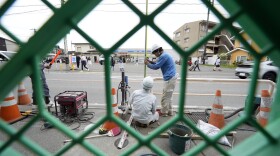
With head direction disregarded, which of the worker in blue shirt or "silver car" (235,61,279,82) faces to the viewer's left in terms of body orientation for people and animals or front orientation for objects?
the worker in blue shirt

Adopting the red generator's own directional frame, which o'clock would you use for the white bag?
The white bag is roughly at 9 o'clock from the red generator.

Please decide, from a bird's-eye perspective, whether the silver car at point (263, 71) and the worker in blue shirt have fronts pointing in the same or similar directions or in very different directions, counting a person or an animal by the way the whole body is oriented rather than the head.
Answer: very different directions

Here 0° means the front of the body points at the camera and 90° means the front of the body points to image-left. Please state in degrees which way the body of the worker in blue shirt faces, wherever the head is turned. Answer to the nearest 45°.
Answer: approximately 90°

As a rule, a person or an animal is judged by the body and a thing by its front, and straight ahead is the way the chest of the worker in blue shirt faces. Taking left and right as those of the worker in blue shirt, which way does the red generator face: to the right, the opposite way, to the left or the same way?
to the left

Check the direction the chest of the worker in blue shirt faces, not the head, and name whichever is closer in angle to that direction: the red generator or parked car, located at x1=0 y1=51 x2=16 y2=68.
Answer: the red generator

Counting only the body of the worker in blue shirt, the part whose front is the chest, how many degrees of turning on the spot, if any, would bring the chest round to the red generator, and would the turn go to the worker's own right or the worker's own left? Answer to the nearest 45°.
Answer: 0° — they already face it

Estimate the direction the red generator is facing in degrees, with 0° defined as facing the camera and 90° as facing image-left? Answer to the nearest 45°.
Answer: approximately 45°

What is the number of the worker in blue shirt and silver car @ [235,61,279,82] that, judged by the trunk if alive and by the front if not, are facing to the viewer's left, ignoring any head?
1

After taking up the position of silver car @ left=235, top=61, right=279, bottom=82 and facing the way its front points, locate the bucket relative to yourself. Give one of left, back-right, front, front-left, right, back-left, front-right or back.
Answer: back-right

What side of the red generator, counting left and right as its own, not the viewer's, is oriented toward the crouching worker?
left
